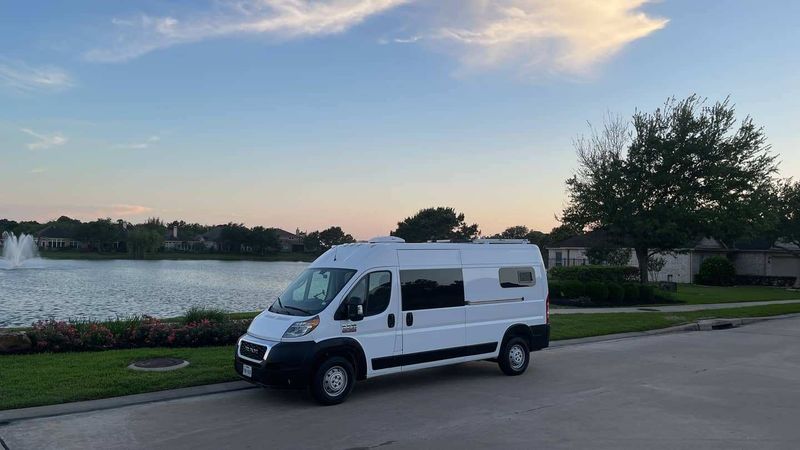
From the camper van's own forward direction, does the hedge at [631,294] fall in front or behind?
behind

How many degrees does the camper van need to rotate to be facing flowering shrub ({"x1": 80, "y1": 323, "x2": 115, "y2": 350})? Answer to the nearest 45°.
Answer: approximately 90° to its right

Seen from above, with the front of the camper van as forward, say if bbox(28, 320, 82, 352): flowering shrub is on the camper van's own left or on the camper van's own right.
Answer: on the camper van's own right

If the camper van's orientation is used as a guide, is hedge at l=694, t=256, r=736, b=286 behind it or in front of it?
behind

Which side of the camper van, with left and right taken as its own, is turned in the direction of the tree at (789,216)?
back

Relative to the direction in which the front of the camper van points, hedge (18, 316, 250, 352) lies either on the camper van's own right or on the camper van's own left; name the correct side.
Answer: on the camper van's own right

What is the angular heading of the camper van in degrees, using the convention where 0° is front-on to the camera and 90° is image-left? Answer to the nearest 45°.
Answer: approximately 45°

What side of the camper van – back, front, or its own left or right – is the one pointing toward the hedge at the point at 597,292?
back

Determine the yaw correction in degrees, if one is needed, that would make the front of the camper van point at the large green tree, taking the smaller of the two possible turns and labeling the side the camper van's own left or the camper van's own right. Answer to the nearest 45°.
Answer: approximately 180°

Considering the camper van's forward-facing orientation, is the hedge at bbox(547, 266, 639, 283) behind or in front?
behind

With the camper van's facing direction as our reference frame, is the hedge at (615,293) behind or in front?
behind

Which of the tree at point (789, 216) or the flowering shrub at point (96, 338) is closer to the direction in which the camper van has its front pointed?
the flowering shrub
